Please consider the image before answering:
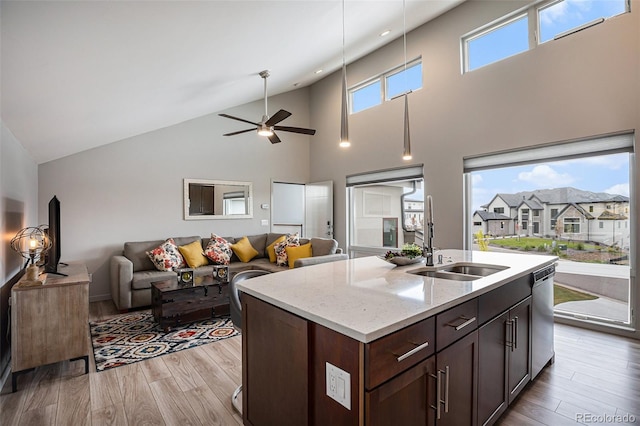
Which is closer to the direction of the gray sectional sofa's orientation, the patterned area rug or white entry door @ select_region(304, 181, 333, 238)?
the patterned area rug

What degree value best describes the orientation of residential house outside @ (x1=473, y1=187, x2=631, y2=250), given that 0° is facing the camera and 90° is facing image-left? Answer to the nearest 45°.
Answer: approximately 0°

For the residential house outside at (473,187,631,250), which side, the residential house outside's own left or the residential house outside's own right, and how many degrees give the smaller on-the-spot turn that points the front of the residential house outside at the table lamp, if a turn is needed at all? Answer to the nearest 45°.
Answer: approximately 45° to the residential house outside's own right

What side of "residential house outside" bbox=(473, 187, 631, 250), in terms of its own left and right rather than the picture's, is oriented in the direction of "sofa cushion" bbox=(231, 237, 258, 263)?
front

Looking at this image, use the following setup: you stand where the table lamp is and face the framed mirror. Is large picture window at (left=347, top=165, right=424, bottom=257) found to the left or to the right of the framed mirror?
right

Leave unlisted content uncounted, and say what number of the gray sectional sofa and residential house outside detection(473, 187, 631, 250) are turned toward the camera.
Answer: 2

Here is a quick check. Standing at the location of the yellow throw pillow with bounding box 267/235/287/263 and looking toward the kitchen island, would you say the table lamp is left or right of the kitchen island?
right

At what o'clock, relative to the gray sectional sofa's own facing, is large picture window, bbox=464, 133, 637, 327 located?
The large picture window is roughly at 10 o'clock from the gray sectional sofa.
